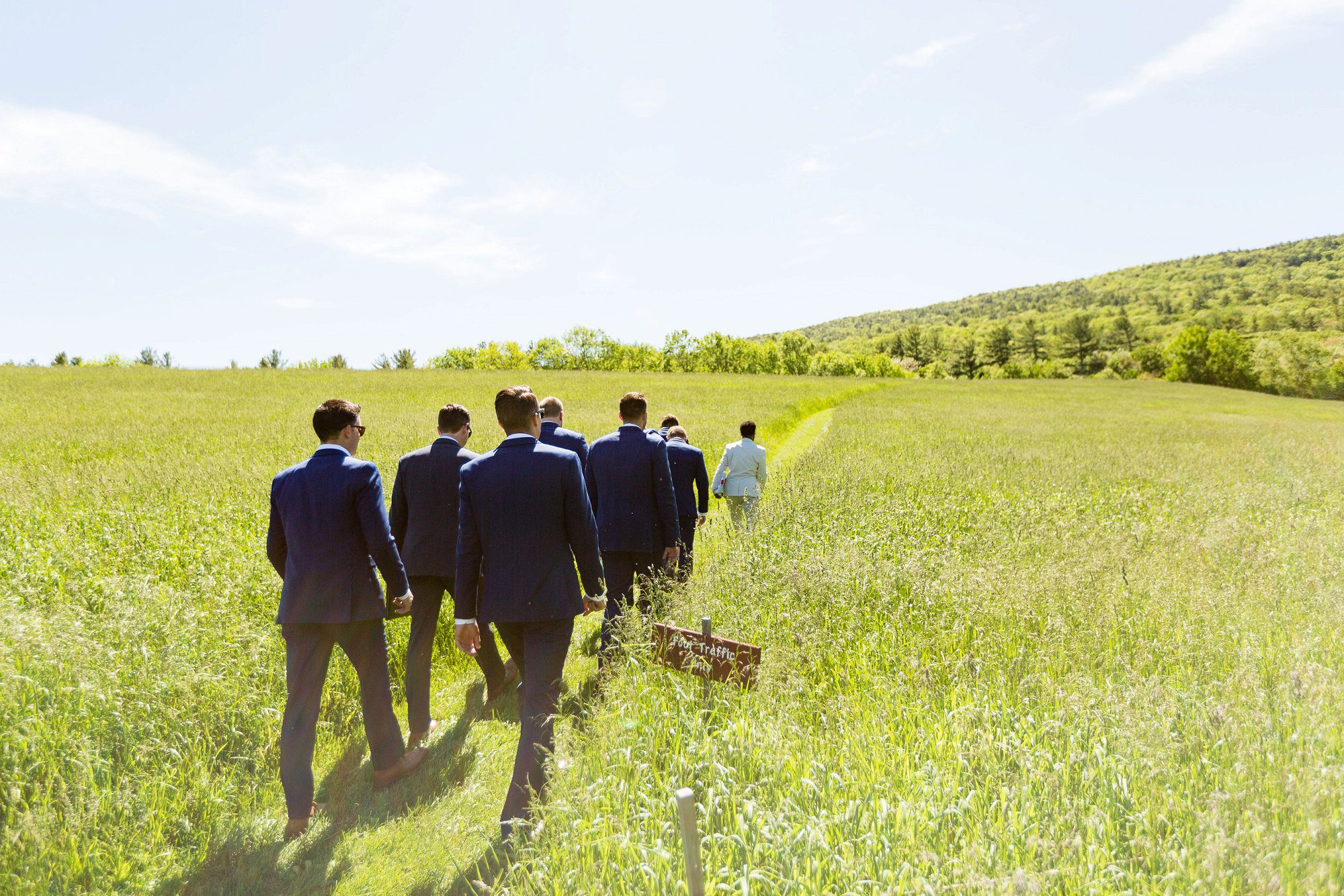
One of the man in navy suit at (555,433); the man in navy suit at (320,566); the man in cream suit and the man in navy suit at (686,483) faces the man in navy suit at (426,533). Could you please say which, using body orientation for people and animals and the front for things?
the man in navy suit at (320,566)

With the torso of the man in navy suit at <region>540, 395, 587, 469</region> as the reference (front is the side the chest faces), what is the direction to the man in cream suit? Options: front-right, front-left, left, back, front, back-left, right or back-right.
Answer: front-right

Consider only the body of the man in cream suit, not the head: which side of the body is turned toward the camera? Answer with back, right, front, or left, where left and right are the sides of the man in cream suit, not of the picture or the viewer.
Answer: back

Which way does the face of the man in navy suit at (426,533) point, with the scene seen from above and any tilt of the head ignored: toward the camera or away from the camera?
away from the camera

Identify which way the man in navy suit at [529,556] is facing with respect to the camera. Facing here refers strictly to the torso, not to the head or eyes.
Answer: away from the camera

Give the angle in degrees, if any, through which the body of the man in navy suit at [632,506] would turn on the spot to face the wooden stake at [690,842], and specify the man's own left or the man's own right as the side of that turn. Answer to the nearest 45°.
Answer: approximately 180°

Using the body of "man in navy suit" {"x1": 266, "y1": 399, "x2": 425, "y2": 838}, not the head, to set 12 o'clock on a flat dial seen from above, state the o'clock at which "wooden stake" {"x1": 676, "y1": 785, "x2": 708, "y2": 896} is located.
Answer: The wooden stake is roughly at 4 o'clock from the man in navy suit.

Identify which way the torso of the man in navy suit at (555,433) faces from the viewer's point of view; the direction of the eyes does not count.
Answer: away from the camera

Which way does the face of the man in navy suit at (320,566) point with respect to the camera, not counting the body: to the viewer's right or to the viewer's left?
to the viewer's right

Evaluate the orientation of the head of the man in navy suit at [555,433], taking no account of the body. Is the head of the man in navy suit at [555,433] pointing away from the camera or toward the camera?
away from the camera

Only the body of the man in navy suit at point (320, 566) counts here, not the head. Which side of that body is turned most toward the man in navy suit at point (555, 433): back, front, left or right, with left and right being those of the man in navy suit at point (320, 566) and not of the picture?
front

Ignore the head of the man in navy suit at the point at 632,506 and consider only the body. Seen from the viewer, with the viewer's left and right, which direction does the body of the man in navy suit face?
facing away from the viewer

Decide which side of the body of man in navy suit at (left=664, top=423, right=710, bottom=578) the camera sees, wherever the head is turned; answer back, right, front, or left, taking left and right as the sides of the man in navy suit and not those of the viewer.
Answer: back

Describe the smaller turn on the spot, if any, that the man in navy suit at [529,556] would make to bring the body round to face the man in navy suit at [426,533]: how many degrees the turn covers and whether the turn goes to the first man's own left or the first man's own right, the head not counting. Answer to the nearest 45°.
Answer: approximately 45° to the first man's own left

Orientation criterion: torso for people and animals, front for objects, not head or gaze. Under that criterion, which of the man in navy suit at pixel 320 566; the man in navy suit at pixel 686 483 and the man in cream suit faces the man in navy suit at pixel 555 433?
the man in navy suit at pixel 320 566
